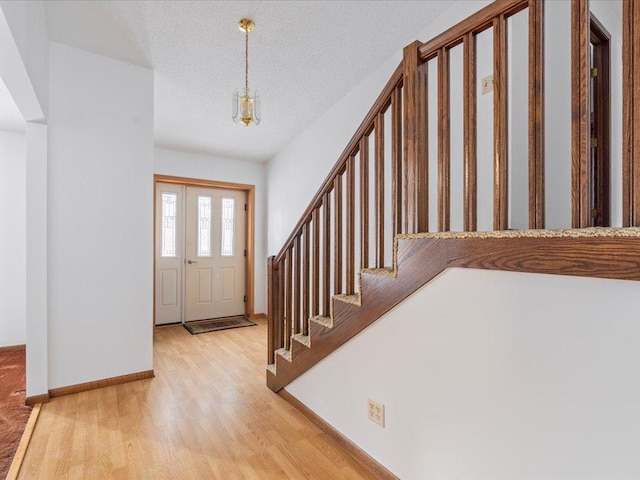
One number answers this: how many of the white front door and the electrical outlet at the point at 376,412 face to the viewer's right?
0

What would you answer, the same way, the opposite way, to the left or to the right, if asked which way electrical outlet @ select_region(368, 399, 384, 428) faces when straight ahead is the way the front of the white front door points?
to the right

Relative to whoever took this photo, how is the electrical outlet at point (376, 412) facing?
facing the viewer and to the left of the viewer

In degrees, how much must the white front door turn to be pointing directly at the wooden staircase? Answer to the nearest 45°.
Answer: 0° — it already faces it

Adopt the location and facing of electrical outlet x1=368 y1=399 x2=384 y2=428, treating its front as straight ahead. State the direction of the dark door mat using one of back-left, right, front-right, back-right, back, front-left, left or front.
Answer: right

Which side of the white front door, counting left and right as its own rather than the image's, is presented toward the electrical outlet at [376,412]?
front

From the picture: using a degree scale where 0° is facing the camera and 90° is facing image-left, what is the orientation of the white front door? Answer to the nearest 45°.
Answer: approximately 0°
